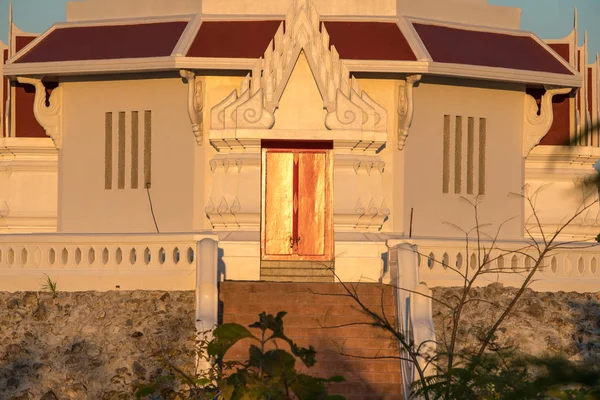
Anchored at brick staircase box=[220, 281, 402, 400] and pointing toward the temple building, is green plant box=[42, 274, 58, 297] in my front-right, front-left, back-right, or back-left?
front-left

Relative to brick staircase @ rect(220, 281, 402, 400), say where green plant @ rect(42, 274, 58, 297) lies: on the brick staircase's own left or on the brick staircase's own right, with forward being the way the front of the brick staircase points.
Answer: on the brick staircase's own right

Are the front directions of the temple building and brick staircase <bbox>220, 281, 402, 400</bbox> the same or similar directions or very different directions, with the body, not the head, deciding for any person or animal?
same or similar directions

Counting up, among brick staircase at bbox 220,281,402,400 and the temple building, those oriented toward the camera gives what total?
2

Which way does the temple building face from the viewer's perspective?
toward the camera

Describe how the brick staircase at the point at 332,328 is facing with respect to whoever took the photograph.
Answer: facing the viewer
